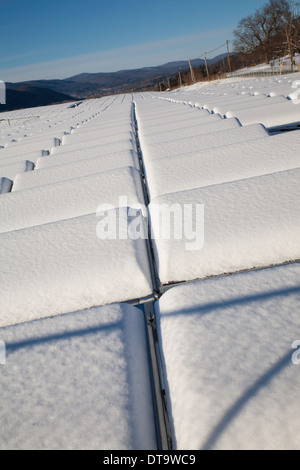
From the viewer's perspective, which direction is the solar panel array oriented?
toward the camera

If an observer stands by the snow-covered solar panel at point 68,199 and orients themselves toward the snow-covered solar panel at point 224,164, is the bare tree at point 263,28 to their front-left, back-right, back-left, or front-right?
front-left
